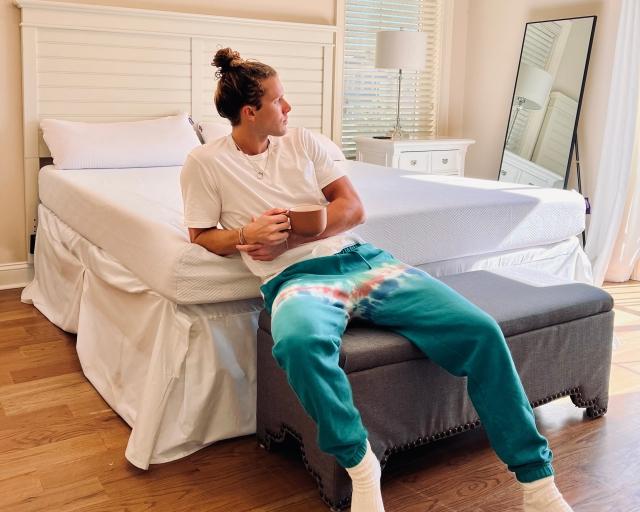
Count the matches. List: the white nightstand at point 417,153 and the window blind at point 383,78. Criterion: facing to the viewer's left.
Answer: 0

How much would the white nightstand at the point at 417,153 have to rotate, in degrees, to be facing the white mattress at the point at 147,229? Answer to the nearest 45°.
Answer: approximately 45° to its right

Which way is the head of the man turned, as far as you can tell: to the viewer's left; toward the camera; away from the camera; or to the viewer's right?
to the viewer's right

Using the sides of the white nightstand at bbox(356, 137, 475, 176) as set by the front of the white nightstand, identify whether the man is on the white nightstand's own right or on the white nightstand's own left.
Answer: on the white nightstand's own right

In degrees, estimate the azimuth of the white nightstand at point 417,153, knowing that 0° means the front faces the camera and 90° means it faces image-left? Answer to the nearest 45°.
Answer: approximately 315°

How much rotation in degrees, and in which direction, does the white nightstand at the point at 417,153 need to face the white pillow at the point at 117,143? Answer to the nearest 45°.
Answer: approximately 90° to its right

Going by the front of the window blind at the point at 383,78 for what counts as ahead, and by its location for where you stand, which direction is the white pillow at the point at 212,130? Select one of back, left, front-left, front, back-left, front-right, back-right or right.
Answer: right

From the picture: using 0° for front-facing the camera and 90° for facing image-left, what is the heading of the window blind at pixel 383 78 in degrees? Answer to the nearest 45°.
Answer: approximately 315°

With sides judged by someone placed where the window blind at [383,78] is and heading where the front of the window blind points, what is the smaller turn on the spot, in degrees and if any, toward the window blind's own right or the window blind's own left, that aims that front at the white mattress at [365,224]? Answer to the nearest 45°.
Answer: approximately 45° to the window blind's own right

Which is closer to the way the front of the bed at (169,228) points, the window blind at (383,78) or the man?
the man

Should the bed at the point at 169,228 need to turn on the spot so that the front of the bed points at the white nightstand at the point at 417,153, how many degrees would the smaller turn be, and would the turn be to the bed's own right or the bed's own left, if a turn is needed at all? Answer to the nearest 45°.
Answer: approximately 90° to the bed's own left

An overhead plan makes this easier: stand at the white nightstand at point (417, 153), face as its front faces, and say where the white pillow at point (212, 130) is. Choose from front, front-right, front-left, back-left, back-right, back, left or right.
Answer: right

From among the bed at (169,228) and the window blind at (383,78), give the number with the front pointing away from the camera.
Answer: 0
